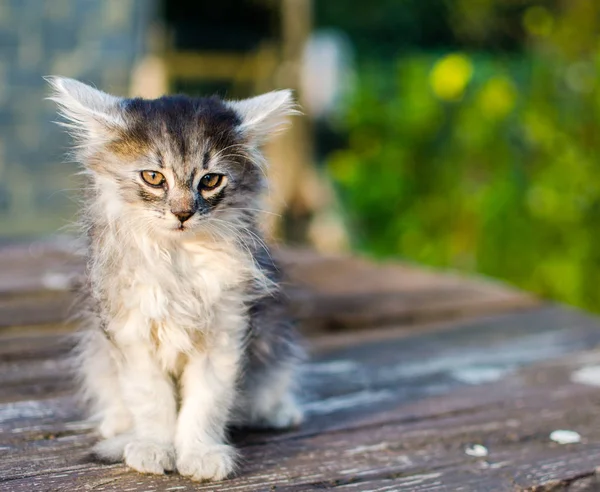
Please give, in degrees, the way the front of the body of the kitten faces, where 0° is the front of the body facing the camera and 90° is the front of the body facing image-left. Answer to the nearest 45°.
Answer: approximately 0°
